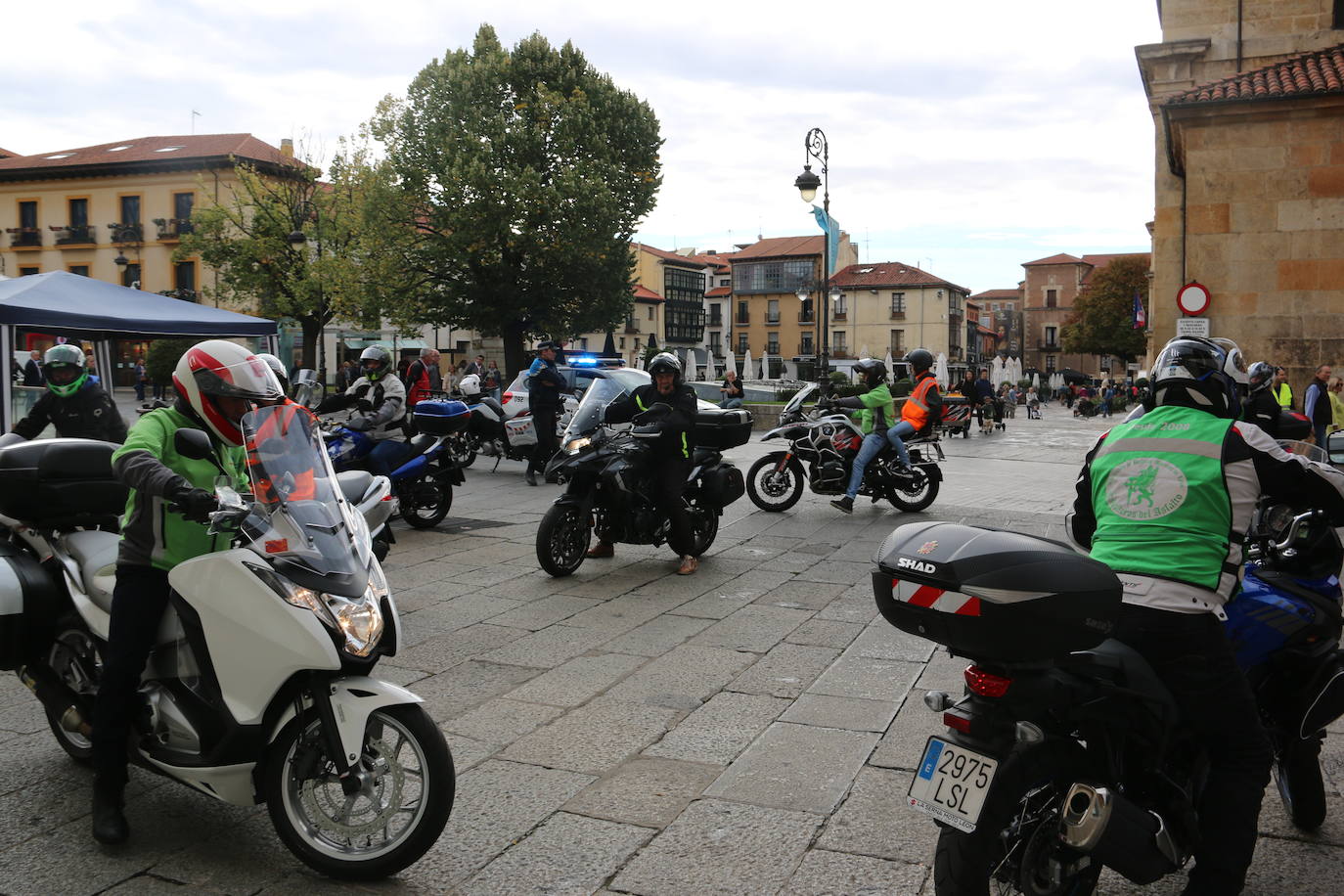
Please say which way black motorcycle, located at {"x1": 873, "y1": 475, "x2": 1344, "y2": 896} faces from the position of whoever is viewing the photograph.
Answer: facing away from the viewer and to the right of the viewer

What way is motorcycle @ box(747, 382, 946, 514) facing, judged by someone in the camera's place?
facing to the left of the viewer

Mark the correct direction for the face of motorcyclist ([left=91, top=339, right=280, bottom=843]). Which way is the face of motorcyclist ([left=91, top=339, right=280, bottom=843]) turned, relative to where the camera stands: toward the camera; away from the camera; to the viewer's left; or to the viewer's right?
to the viewer's right

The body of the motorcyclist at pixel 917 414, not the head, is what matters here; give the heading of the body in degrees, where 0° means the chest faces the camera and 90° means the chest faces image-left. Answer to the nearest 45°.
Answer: approximately 90°

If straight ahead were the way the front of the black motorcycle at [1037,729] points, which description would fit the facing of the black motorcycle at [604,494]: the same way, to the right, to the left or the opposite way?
the opposite way

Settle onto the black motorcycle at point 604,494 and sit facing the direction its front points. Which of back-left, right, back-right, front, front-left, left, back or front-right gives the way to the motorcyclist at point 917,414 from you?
back

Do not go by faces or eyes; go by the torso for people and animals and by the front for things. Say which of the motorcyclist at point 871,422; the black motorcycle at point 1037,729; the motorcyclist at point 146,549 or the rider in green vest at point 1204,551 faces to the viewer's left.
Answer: the motorcyclist at point 871,422

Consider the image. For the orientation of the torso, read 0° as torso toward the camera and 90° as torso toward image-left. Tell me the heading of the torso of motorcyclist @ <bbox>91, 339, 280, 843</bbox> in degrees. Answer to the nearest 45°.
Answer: approximately 315°

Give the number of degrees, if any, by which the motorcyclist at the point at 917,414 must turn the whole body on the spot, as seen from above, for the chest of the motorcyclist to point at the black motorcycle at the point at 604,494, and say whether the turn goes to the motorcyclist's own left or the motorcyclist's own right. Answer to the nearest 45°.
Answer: approximately 45° to the motorcyclist's own left

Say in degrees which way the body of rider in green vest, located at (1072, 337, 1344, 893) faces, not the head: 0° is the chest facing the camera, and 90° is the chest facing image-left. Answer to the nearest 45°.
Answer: approximately 225°

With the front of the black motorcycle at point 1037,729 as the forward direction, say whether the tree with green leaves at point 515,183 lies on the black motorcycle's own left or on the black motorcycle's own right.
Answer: on the black motorcycle's own left

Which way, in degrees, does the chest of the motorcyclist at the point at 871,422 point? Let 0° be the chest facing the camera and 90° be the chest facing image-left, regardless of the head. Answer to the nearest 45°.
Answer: approximately 90°
